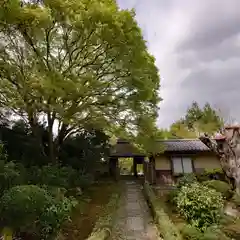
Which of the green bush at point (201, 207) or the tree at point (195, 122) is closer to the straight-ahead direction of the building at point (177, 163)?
the green bush

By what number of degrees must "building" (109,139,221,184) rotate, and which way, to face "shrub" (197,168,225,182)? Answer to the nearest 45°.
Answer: approximately 90° to its left

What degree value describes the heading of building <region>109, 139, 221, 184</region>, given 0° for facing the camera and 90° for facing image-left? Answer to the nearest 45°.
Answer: approximately 0°

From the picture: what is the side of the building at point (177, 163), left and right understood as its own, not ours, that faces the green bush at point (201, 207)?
front

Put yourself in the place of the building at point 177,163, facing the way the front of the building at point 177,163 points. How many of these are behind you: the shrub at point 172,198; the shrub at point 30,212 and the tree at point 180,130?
1

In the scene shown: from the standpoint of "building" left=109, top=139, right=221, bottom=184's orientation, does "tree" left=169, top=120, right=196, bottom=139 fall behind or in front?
behind

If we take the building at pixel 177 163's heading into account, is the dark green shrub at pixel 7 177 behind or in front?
in front
